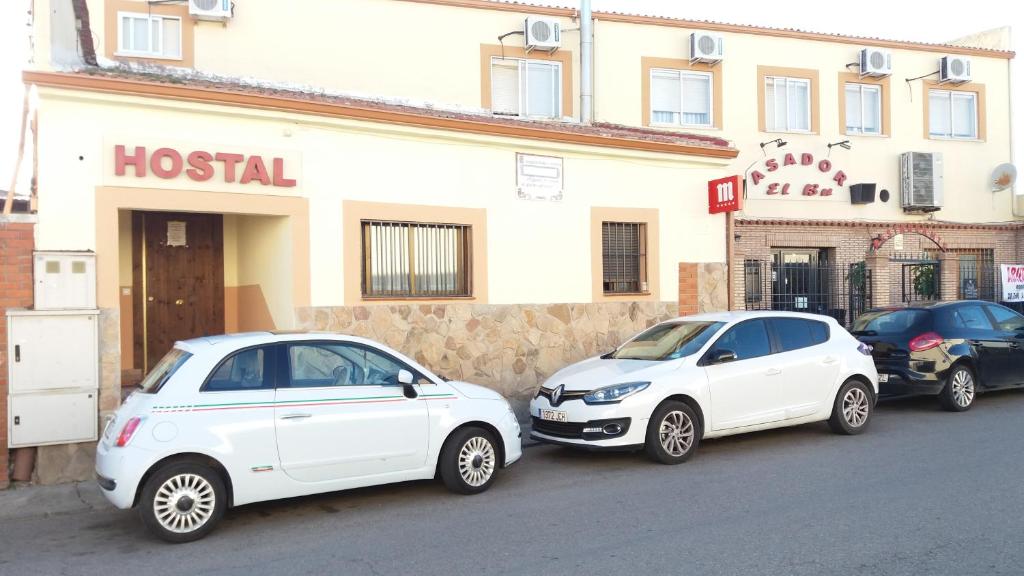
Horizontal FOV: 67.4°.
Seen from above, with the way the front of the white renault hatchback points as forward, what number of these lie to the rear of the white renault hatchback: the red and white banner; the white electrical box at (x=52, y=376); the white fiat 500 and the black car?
2

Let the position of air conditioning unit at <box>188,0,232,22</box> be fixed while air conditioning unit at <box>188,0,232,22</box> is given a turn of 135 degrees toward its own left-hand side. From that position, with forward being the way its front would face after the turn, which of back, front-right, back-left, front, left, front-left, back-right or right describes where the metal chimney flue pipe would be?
front-right

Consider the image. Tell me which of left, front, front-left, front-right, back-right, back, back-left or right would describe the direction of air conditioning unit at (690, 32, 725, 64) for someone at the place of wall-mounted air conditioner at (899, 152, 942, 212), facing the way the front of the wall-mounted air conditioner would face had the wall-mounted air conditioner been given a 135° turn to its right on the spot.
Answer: front-left

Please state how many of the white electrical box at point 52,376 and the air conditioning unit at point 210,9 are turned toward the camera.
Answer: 2

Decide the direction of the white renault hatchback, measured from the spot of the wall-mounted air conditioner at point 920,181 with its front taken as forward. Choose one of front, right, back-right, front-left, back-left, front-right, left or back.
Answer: front-right

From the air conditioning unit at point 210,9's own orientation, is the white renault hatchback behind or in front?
in front

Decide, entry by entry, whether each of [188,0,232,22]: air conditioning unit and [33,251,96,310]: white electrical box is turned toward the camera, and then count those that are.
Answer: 2

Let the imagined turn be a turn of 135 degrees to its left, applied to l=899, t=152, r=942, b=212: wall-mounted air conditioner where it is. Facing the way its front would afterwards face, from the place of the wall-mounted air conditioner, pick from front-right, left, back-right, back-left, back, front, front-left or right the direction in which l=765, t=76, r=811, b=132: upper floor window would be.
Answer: back-left

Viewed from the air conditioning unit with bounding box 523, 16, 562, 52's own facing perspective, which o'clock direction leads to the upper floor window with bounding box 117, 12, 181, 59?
The upper floor window is roughly at 4 o'clock from the air conditioning unit.

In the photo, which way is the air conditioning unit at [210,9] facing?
toward the camera

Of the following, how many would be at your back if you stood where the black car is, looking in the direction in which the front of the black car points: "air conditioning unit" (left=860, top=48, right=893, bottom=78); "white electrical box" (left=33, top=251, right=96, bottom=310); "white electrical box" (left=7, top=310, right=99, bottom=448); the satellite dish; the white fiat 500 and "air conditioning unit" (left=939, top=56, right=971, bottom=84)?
3

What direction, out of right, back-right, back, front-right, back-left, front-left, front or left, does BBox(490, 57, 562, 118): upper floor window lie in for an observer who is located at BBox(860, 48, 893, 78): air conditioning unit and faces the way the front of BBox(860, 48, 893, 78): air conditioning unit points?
right

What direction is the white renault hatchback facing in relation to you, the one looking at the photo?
facing the viewer and to the left of the viewer

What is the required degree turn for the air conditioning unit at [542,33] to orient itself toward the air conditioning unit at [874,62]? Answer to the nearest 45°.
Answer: approximately 45° to its left

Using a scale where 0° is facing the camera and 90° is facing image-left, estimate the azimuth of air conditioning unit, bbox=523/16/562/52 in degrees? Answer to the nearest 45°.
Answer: approximately 315°
